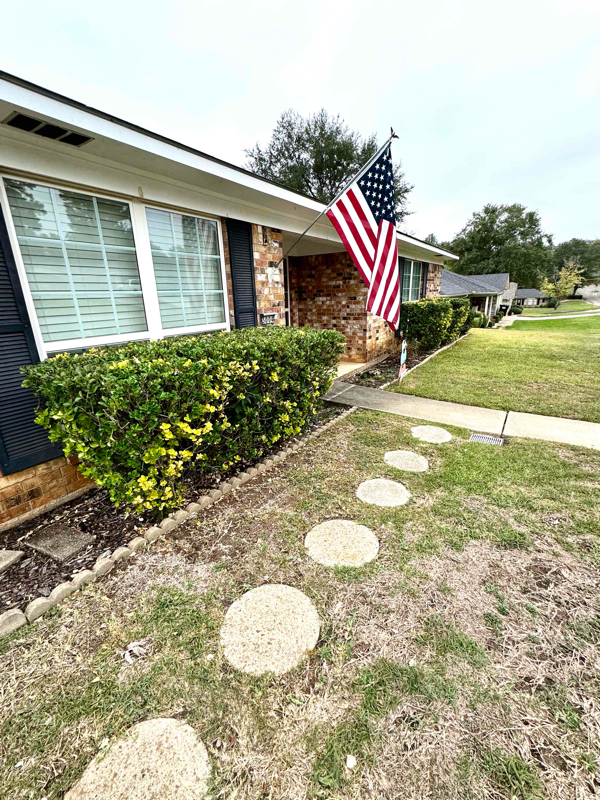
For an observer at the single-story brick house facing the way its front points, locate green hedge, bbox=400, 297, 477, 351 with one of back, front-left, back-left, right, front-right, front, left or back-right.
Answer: left

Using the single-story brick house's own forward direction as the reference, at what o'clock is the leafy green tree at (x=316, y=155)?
The leafy green tree is roughly at 8 o'clock from the single-story brick house.

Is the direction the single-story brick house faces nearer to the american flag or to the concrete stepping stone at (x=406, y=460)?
the concrete stepping stone

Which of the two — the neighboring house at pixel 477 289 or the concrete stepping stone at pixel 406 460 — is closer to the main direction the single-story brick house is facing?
the concrete stepping stone

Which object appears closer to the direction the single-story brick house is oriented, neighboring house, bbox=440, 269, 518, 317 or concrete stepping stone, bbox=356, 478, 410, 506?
the concrete stepping stone

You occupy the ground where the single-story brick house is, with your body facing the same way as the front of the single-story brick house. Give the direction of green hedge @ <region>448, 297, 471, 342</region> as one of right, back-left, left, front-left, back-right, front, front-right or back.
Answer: left

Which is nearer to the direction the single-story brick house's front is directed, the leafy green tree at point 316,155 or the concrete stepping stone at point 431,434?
the concrete stepping stone

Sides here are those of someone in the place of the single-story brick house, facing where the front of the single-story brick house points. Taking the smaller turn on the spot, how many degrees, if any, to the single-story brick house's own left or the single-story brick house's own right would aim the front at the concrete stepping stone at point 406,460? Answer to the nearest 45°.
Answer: approximately 45° to the single-story brick house's own left

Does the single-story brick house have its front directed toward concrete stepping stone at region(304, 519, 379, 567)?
yes

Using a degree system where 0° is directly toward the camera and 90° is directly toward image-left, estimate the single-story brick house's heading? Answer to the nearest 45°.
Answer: approximately 315°

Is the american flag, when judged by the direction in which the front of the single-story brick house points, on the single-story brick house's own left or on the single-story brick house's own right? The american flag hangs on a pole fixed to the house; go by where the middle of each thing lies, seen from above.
on the single-story brick house's own left
